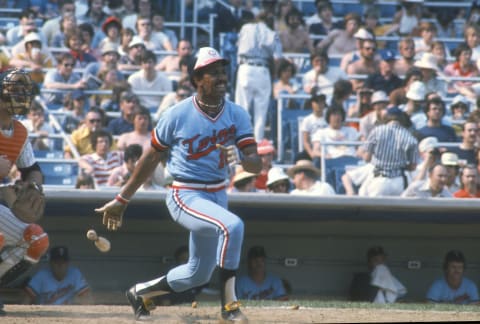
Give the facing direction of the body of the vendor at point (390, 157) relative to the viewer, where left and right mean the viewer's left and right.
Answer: facing away from the viewer

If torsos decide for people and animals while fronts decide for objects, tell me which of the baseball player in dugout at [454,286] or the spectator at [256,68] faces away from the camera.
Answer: the spectator at [256,68]

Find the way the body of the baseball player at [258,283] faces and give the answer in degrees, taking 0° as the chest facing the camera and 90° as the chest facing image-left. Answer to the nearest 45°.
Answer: approximately 0°

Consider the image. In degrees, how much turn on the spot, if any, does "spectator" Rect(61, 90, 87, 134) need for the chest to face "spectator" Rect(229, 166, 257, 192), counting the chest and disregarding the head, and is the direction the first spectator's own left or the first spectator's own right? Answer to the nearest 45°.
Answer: approximately 90° to the first spectator's own left

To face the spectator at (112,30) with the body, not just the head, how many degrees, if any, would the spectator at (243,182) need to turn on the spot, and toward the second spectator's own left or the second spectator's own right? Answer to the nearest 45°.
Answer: approximately 135° to the second spectator's own right

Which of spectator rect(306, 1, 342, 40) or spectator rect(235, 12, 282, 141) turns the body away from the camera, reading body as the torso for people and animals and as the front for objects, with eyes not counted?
spectator rect(235, 12, 282, 141)

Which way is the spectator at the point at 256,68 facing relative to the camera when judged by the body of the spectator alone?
away from the camera

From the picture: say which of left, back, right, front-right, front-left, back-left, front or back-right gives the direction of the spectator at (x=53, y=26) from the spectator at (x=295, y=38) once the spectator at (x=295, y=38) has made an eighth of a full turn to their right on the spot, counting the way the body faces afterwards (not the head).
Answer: front-right
